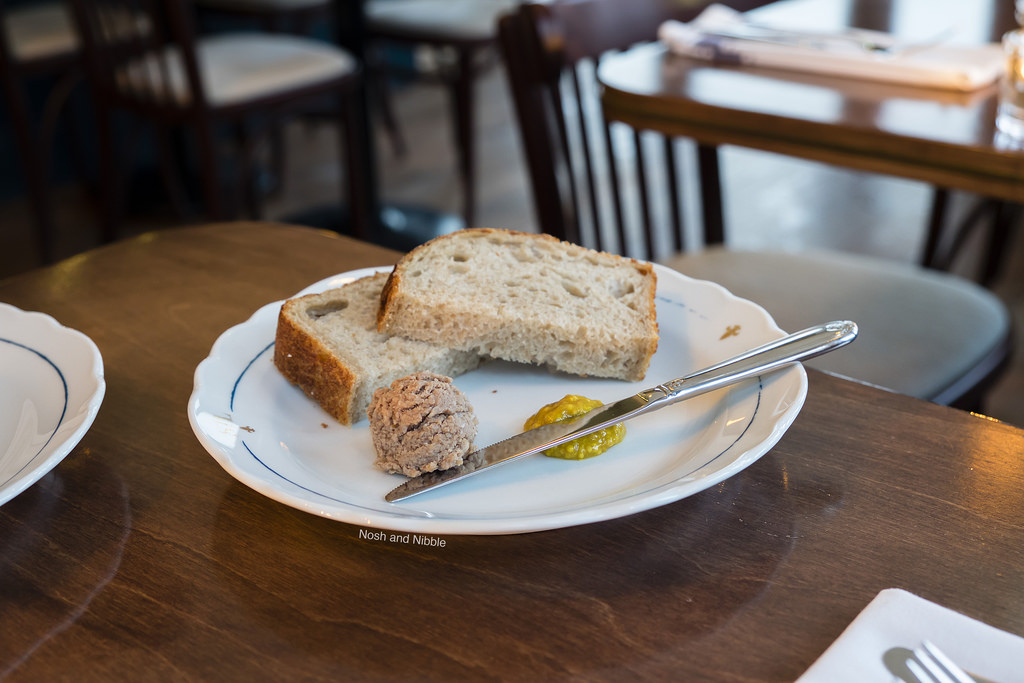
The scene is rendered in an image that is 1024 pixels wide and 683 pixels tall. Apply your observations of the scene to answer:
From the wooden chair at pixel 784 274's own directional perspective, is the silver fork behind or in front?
in front

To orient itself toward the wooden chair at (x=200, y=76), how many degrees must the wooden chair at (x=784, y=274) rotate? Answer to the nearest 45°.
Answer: approximately 180°

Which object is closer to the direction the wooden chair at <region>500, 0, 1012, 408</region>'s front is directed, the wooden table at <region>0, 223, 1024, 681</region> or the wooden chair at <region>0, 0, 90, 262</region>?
the wooden table

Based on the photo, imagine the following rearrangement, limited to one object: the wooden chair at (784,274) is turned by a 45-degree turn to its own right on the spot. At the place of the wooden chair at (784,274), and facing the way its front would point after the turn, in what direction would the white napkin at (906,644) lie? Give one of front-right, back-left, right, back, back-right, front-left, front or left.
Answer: front

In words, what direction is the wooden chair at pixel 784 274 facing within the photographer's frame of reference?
facing the viewer and to the right of the viewer

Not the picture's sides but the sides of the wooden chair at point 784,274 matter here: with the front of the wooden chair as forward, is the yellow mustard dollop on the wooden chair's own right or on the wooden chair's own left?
on the wooden chair's own right

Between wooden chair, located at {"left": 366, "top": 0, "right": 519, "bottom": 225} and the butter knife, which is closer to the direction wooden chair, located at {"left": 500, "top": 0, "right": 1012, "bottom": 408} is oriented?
the butter knife

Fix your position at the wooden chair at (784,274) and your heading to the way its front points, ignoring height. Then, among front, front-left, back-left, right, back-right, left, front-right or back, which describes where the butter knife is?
front-right

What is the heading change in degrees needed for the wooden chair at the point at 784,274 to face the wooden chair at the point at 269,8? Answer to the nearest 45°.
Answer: approximately 180°

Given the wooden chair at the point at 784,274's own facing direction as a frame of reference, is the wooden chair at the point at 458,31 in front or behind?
behind

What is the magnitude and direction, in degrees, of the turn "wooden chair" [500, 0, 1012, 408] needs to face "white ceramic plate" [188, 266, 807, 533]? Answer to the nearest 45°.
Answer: approximately 45° to its right
